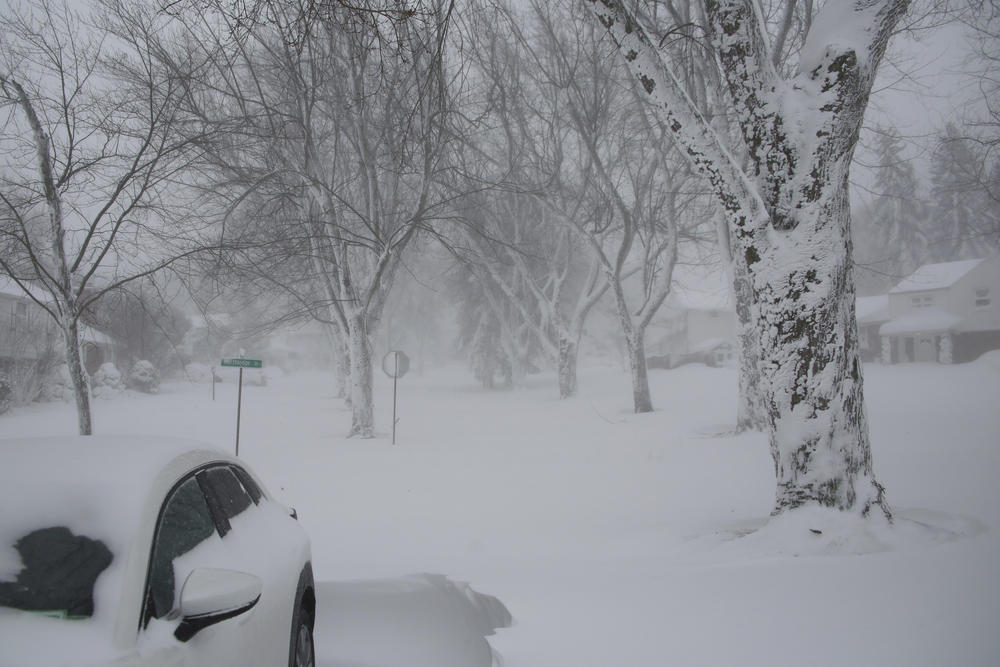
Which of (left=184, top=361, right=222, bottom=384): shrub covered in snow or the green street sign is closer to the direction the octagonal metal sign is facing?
the shrub covered in snow

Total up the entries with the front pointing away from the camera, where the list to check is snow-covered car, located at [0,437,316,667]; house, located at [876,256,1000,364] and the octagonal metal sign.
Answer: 1

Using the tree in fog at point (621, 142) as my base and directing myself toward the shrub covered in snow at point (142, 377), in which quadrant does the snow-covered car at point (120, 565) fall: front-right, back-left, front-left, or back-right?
back-left

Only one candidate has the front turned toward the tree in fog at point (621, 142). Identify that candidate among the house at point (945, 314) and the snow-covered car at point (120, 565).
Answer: the house

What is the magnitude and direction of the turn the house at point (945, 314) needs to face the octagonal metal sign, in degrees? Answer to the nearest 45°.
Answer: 0° — it already faces it

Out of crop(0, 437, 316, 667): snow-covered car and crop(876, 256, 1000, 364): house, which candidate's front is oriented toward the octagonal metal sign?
the house

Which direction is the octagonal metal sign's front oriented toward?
away from the camera

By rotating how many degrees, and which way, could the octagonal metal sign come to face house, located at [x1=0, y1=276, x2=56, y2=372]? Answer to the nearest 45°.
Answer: approximately 45° to its left

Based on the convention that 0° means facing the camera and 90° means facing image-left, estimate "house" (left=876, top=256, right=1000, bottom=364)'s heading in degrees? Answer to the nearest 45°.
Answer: approximately 45°

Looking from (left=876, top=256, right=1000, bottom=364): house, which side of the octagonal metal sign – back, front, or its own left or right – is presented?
right

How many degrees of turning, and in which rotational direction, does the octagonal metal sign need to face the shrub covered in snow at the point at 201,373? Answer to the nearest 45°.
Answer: approximately 45° to its left

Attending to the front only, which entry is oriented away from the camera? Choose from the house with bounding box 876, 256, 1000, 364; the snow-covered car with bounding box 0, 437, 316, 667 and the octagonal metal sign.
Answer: the octagonal metal sign

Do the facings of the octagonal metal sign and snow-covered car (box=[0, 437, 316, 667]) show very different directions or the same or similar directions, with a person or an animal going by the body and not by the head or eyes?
very different directions

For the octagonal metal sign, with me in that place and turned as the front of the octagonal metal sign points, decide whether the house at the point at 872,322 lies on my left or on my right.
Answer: on my right

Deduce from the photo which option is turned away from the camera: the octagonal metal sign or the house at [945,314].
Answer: the octagonal metal sign
